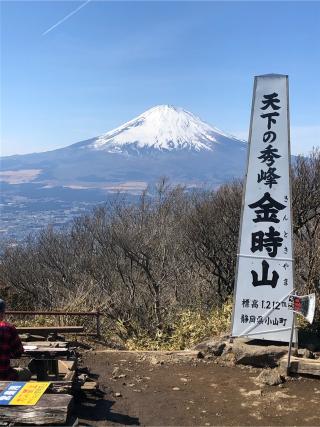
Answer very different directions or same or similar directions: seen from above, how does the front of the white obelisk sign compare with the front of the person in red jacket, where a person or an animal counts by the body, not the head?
very different directions

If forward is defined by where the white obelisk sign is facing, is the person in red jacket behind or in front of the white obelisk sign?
in front

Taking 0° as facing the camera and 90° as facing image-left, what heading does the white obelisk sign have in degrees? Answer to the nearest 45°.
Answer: approximately 0°

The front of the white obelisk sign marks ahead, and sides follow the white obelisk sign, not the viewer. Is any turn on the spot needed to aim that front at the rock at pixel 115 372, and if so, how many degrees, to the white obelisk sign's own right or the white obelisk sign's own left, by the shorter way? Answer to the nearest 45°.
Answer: approximately 45° to the white obelisk sign's own right

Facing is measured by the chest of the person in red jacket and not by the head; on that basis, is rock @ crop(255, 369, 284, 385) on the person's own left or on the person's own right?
on the person's own right

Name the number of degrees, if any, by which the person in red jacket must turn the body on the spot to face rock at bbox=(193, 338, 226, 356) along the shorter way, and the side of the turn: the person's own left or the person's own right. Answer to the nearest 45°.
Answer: approximately 45° to the person's own right
